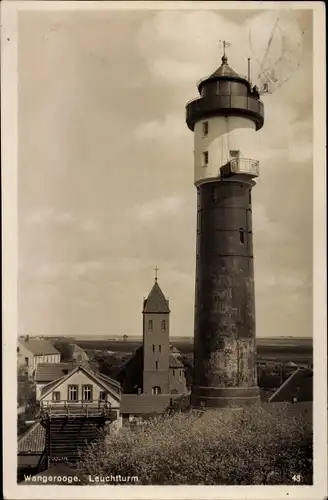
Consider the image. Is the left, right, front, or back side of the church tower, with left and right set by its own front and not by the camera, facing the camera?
front

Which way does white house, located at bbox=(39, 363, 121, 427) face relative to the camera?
toward the camera

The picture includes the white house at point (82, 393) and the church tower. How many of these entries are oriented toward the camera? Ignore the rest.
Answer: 2
